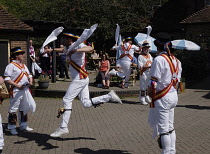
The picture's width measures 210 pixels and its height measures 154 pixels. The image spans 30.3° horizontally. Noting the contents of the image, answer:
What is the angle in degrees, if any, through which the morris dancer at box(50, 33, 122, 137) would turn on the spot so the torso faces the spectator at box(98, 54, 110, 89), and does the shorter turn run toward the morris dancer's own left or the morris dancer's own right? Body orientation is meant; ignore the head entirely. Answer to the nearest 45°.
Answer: approximately 90° to the morris dancer's own right

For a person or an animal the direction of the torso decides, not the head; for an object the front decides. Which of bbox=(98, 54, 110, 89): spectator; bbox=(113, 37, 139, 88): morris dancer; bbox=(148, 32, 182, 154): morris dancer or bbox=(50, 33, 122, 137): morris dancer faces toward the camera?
the spectator

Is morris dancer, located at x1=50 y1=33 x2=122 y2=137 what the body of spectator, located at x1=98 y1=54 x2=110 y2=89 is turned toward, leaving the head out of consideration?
yes

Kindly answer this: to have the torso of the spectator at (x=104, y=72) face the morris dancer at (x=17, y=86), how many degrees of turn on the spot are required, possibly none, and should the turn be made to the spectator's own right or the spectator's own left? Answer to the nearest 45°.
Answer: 0° — they already face them

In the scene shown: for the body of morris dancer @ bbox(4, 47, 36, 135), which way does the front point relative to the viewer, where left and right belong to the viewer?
facing the viewer and to the right of the viewer

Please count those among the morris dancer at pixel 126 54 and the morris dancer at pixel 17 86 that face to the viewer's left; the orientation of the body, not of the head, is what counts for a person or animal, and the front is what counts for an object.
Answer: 0

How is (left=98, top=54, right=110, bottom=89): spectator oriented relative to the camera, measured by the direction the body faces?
toward the camera

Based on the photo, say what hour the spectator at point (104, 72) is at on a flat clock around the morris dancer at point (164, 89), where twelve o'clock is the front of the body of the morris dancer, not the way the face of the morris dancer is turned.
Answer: The spectator is roughly at 1 o'clock from the morris dancer.
